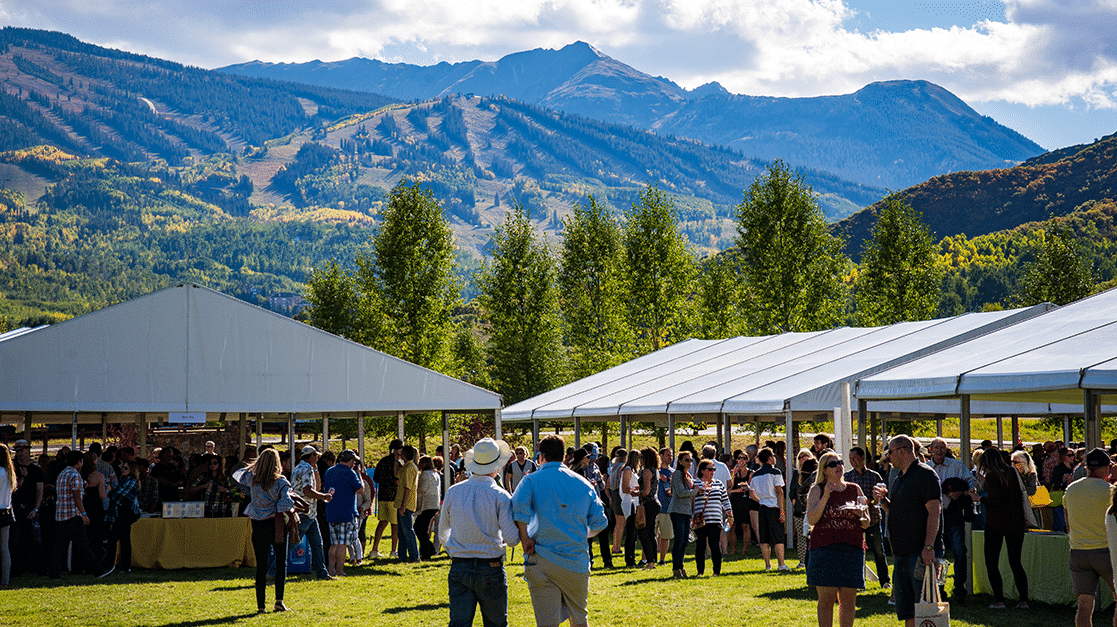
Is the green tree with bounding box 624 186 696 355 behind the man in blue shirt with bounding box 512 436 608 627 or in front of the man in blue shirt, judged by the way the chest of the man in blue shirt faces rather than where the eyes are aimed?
in front

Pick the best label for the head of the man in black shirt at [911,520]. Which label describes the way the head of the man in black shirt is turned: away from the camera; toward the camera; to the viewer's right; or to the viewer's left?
to the viewer's left

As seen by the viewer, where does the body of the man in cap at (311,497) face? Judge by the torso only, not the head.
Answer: to the viewer's right

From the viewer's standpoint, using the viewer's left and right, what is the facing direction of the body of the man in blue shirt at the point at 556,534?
facing away from the viewer

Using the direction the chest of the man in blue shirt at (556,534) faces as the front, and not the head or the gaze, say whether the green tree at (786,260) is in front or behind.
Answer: in front

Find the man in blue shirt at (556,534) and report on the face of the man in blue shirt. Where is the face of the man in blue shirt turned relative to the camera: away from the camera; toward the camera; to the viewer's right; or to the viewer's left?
away from the camera

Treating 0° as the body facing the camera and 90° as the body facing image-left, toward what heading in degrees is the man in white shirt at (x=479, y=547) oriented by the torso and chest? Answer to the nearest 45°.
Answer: approximately 180°

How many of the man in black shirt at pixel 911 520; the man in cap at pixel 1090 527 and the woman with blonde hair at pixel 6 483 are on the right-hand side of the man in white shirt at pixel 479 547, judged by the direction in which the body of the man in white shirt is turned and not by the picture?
2
